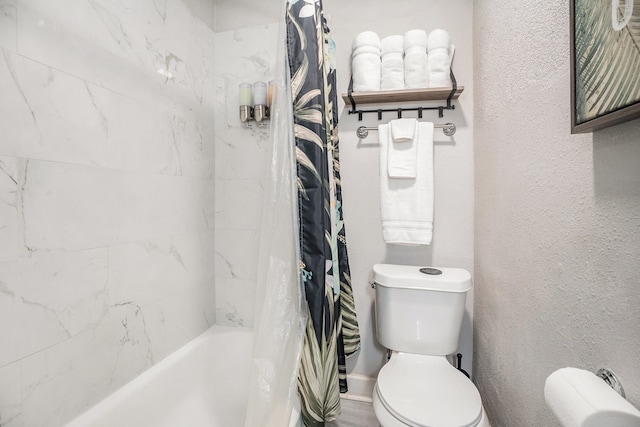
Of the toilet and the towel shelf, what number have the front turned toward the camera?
2

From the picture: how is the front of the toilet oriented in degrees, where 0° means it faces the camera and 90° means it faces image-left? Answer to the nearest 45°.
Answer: approximately 0°

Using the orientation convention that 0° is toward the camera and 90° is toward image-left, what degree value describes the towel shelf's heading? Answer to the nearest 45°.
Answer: approximately 0°

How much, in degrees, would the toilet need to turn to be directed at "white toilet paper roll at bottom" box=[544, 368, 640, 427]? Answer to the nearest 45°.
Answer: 0° — it already faces it
